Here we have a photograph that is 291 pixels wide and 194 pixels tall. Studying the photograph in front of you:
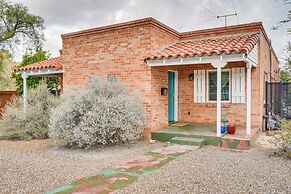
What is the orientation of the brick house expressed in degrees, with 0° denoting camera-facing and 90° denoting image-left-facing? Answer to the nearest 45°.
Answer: approximately 0°

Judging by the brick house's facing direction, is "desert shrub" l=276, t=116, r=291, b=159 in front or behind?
in front

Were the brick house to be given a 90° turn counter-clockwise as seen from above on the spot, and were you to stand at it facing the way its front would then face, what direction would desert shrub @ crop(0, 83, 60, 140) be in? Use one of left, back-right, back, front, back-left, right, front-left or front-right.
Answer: back

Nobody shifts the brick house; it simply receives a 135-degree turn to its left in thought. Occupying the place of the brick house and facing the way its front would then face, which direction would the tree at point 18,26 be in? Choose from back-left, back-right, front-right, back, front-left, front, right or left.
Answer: left

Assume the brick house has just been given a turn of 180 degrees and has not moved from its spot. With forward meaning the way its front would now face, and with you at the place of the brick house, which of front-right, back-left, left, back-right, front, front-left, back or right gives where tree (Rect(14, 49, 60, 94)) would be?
front-left

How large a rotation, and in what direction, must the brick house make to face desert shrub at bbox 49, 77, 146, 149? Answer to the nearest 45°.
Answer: approximately 45° to its right
